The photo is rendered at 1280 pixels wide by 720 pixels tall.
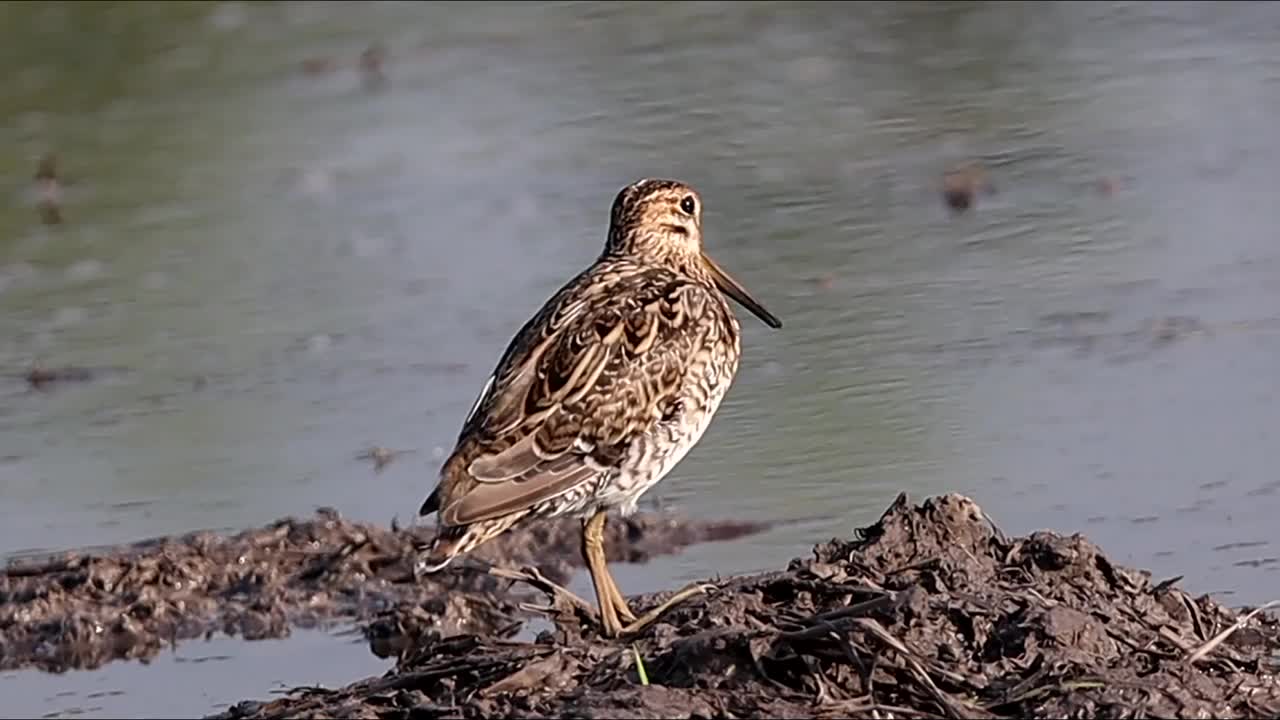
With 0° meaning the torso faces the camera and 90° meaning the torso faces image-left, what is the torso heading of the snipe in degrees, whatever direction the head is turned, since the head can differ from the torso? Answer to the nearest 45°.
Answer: approximately 225°

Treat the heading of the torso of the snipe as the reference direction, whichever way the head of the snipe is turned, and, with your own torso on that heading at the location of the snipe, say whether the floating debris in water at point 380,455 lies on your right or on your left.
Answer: on your left

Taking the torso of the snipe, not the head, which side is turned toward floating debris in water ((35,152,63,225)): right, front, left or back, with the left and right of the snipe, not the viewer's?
left

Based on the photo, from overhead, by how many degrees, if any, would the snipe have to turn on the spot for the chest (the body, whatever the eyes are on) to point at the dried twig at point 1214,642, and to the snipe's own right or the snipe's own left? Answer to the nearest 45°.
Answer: approximately 90° to the snipe's own right
